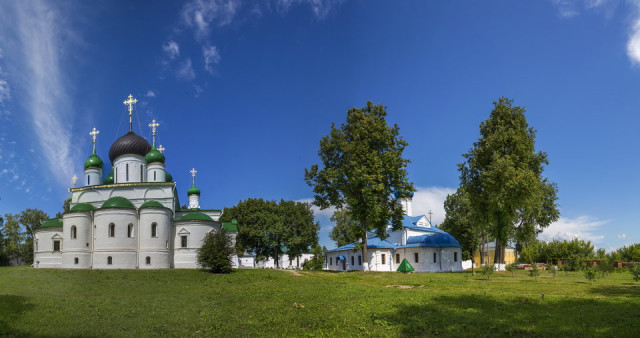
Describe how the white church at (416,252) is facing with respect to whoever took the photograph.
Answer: facing away from the viewer and to the left of the viewer
